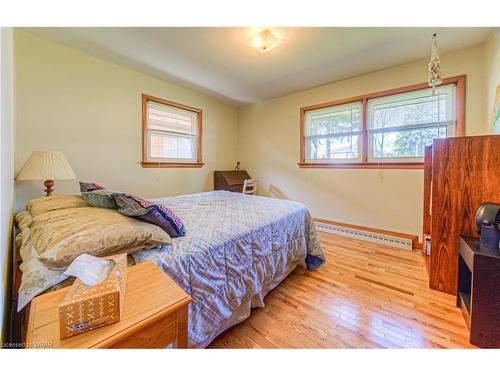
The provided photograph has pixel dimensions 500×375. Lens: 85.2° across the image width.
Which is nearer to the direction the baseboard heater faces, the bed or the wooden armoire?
the bed

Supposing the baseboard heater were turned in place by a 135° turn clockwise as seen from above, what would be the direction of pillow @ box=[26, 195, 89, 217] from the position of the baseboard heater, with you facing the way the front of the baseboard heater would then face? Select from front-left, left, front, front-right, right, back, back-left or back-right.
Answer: back-left

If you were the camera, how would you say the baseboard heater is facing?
facing the viewer and to the left of the viewer

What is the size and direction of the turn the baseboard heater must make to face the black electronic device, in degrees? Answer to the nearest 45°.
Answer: approximately 45° to its left

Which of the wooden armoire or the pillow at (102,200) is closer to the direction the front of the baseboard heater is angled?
the pillow

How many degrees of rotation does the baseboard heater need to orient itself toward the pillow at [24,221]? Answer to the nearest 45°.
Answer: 0° — it already faces it
